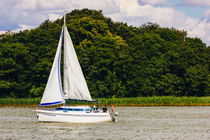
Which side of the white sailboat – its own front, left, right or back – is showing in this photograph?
left
